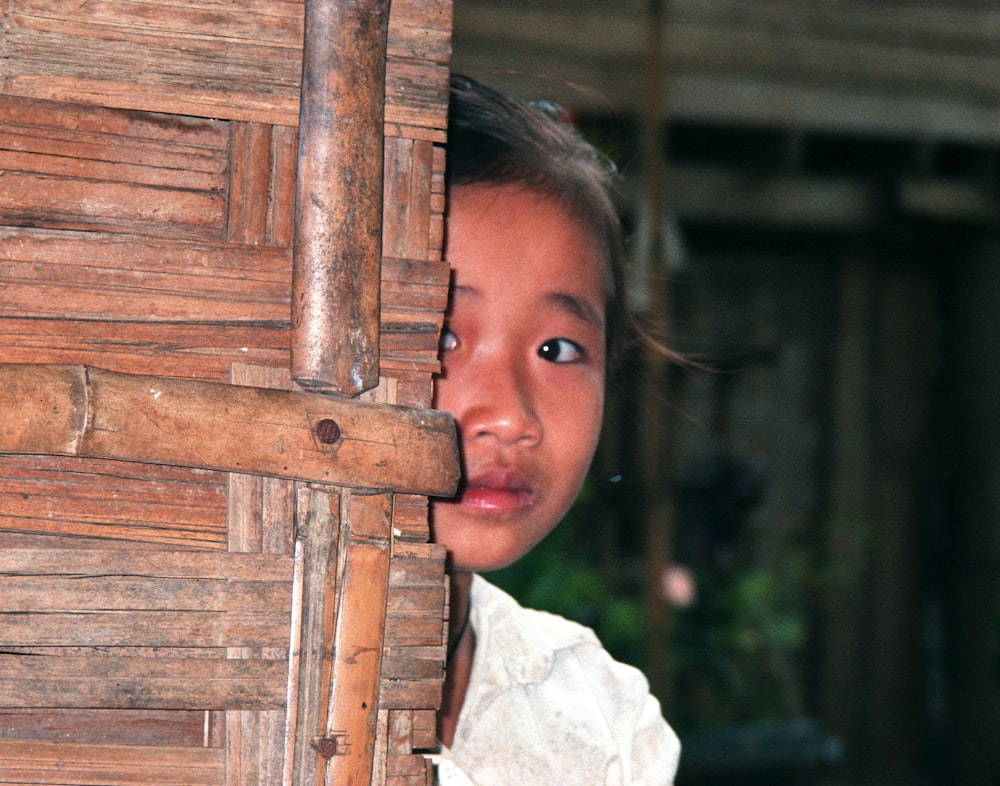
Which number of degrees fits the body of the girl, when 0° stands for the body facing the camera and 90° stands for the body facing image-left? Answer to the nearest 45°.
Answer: approximately 0°

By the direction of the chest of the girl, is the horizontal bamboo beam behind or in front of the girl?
in front

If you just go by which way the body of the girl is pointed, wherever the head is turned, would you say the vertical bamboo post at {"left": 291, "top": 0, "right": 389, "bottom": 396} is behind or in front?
in front
